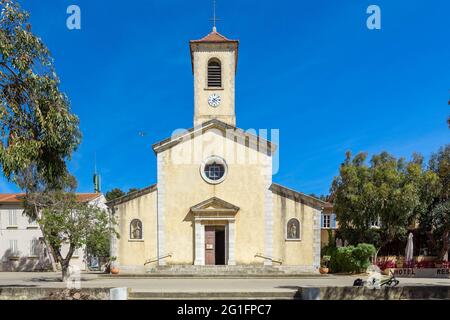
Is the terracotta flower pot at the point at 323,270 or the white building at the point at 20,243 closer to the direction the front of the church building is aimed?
the terracotta flower pot

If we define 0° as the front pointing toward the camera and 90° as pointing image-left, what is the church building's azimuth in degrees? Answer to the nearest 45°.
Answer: approximately 0°

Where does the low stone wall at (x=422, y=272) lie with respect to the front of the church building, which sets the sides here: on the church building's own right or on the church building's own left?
on the church building's own left

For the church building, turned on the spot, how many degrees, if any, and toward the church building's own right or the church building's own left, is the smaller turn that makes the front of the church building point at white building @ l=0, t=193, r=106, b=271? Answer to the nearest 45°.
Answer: approximately 135° to the church building's own right

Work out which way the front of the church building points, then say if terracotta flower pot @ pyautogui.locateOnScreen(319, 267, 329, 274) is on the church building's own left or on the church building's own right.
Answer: on the church building's own left
